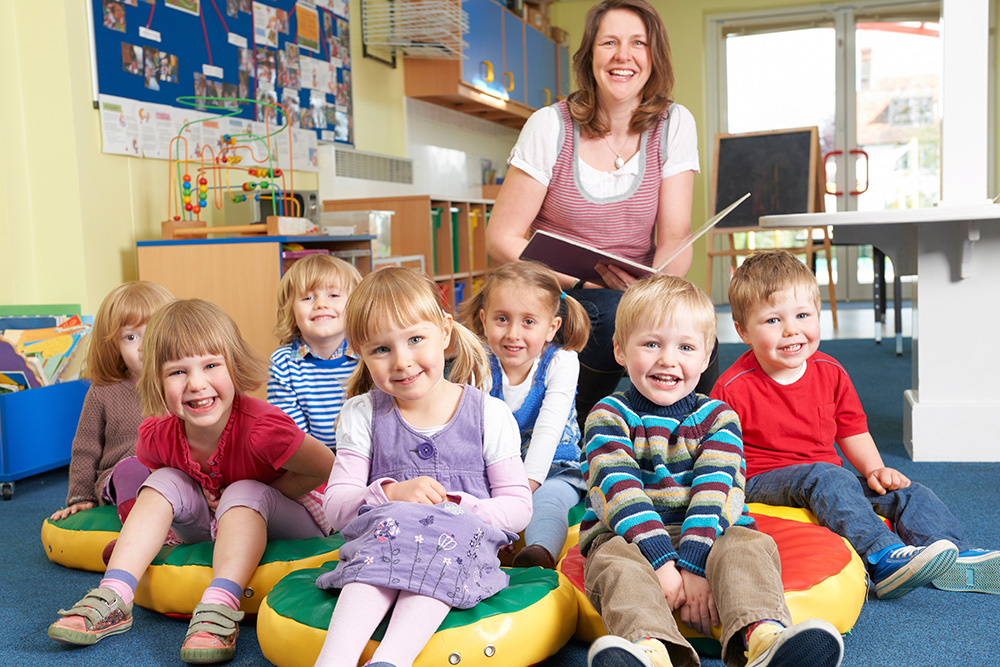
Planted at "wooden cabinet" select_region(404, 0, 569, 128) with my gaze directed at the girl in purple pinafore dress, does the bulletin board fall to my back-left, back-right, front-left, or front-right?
front-right

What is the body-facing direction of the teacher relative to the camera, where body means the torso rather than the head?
toward the camera

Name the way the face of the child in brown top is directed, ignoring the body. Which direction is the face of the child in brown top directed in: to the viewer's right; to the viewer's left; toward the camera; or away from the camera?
toward the camera

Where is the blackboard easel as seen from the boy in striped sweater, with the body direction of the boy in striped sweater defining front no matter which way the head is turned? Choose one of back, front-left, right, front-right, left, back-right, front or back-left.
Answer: back

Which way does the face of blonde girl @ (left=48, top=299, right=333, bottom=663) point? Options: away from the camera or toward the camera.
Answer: toward the camera

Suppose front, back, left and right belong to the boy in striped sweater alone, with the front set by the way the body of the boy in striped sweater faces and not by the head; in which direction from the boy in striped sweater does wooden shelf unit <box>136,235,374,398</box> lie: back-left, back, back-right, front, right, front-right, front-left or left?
back-right

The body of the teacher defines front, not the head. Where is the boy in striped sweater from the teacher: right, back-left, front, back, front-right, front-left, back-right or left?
front

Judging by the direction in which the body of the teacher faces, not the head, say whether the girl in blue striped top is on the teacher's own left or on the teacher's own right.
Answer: on the teacher's own right

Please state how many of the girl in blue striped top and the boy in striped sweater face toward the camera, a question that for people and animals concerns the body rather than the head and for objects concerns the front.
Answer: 2

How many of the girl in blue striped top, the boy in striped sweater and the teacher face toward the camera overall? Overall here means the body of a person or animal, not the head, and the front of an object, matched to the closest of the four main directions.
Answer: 3

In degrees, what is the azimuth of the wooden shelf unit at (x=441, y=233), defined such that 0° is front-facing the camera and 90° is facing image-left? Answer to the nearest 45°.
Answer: approximately 315°

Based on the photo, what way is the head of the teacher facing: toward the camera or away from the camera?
toward the camera

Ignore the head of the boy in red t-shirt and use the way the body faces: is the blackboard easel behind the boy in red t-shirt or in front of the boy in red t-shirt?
behind

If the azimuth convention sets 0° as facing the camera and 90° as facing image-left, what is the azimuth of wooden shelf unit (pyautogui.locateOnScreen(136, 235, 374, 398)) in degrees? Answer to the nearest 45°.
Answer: approximately 315°

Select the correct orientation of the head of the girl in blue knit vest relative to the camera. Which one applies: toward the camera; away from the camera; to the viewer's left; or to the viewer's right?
toward the camera

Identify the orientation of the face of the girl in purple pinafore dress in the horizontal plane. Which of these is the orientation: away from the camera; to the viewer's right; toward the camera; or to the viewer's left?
toward the camera

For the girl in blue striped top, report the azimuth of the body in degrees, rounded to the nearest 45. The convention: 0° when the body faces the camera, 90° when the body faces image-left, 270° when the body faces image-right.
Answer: approximately 0°

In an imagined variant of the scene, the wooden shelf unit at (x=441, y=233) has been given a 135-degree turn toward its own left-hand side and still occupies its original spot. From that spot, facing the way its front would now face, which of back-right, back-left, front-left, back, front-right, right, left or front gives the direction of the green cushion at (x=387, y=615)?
back

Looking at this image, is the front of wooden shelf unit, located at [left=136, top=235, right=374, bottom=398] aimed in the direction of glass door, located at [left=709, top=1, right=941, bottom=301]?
no

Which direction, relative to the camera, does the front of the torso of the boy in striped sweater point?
toward the camera
